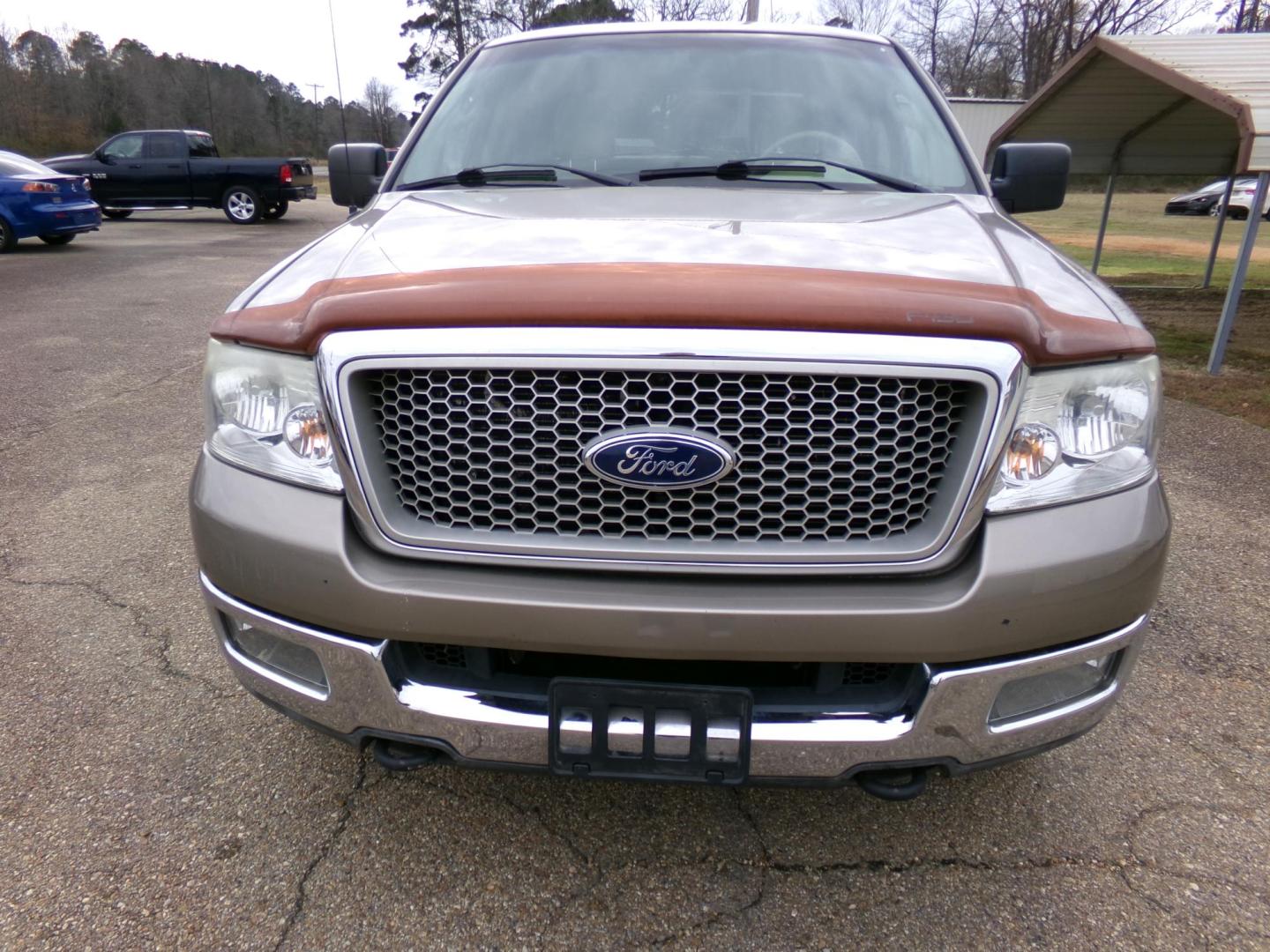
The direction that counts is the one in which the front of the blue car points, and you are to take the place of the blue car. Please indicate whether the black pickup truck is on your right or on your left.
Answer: on your right

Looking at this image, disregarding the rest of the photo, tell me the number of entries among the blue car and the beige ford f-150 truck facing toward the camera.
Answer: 1

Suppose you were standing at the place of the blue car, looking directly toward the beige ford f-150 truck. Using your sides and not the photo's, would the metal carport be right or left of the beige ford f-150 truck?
left

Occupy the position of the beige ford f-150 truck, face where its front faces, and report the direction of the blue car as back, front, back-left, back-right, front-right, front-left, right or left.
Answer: back-right

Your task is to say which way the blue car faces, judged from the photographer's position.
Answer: facing away from the viewer and to the left of the viewer

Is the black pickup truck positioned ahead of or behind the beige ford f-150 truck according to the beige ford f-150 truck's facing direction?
behind

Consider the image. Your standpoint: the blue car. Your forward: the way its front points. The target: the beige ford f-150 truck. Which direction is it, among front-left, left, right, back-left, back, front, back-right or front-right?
back-left

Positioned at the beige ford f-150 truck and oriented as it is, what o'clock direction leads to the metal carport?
The metal carport is roughly at 7 o'clock from the beige ford f-150 truck.
